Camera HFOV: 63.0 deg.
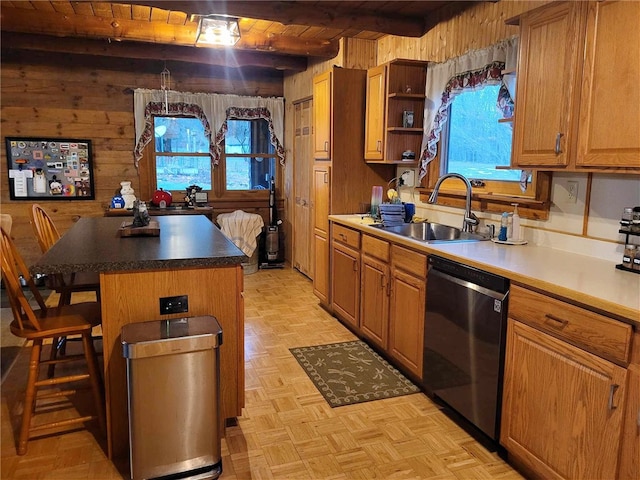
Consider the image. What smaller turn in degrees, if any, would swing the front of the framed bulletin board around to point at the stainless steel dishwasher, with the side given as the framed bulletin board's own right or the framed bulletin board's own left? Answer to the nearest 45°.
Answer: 0° — it already faces it

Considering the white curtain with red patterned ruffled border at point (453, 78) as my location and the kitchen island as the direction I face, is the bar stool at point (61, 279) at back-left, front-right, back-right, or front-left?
front-right

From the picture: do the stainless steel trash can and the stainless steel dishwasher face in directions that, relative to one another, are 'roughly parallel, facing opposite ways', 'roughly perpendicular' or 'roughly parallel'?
roughly perpendicular

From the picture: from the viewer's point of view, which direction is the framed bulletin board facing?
toward the camera

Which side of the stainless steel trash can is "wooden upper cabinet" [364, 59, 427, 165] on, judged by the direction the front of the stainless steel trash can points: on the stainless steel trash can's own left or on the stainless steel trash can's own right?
on the stainless steel trash can's own left

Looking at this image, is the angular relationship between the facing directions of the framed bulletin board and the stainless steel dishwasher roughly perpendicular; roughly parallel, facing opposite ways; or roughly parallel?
roughly perpendicular

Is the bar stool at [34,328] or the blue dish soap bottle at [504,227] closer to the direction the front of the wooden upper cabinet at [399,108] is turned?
the bar stool

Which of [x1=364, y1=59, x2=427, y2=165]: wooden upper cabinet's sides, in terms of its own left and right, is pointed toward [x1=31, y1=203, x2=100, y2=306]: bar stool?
front

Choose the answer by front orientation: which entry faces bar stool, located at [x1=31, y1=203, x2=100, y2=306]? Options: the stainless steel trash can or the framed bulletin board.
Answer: the framed bulletin board

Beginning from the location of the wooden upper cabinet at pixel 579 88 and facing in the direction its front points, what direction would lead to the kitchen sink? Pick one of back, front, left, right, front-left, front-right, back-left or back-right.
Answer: right

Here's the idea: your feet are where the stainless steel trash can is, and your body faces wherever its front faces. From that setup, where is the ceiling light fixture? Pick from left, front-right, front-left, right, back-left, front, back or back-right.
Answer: back

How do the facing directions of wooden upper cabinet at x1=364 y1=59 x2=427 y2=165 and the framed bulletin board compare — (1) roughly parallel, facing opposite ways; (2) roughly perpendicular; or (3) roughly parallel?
roughly perpendicular

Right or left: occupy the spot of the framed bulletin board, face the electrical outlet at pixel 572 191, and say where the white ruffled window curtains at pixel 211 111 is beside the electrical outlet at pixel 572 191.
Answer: left

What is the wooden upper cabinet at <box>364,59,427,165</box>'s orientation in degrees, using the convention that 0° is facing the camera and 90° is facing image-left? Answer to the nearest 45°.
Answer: approximately 45°

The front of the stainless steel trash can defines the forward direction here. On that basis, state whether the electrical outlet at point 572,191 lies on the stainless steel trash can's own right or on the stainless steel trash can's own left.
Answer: on the stainless steel trash can's own left

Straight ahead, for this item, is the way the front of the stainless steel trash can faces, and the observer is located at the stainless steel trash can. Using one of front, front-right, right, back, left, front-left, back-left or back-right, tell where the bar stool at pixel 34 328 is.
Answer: back-right

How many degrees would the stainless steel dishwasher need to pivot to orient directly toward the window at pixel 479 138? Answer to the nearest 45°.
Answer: approximately 135° to its right

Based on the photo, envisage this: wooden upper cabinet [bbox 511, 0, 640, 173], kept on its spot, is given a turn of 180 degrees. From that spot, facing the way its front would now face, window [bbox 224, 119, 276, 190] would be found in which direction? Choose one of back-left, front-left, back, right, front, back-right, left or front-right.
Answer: left

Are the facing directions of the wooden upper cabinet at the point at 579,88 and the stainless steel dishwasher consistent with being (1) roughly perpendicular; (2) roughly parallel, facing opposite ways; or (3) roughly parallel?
roughly parallel

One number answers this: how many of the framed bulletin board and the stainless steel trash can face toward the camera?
2
